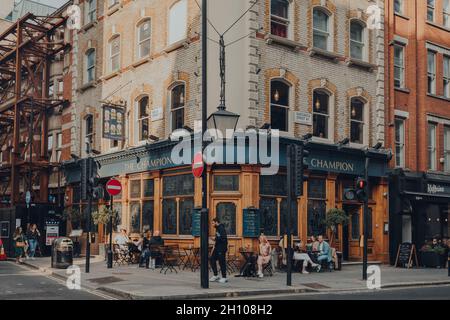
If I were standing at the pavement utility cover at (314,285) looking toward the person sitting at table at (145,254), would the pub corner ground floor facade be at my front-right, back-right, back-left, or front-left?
front-right

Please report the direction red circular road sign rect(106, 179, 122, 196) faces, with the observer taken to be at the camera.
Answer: facing the viewer

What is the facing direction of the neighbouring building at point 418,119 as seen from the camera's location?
facing the viewer and to the right of the viewer

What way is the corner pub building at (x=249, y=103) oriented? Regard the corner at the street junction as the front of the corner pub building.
toward the camera

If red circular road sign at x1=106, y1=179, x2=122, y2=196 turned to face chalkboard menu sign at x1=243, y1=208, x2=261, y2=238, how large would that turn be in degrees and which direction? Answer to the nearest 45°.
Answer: approximately 90° to its left

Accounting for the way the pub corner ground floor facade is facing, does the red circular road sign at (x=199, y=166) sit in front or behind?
in front

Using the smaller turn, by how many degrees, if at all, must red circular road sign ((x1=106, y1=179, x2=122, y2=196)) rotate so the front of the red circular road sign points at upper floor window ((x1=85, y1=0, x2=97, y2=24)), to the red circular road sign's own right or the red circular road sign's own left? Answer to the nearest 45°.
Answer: approximately 180°

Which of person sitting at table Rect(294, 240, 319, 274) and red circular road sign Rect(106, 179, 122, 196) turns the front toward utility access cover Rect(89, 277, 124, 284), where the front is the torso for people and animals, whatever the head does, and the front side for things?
the red circular road sign

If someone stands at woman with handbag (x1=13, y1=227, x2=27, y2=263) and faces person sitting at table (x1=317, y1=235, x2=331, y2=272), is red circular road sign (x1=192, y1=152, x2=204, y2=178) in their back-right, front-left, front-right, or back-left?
front-right
